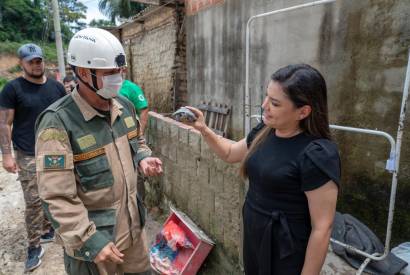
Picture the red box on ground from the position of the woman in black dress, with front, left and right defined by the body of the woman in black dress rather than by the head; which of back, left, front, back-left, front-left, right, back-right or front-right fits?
right

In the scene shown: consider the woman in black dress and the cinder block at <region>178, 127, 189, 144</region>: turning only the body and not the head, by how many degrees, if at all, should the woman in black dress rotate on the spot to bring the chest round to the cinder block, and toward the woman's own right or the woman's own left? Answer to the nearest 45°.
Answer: approximately 90° to the woman's own right

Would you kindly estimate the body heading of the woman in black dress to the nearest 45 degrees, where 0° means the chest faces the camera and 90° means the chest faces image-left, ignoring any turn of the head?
approximately 45°

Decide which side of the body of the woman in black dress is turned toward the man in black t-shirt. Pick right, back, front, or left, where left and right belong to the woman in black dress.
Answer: right

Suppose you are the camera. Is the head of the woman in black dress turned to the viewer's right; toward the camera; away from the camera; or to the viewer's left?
to the viewer's left
